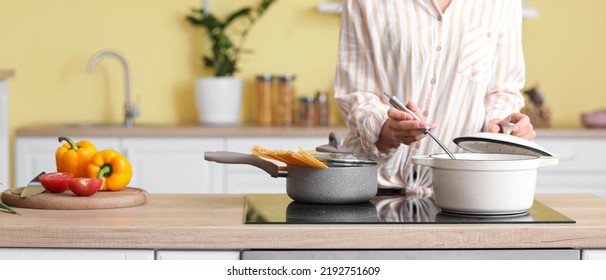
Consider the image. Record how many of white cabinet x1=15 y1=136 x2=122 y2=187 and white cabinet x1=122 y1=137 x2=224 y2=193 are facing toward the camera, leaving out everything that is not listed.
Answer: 2

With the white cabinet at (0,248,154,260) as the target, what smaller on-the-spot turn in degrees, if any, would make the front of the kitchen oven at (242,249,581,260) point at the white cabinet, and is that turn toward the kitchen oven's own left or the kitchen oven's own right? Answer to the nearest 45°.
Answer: approximately 90° to the kitchen oven's own right

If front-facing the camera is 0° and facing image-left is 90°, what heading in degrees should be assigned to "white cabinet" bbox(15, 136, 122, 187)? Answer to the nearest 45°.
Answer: approximately 0°
